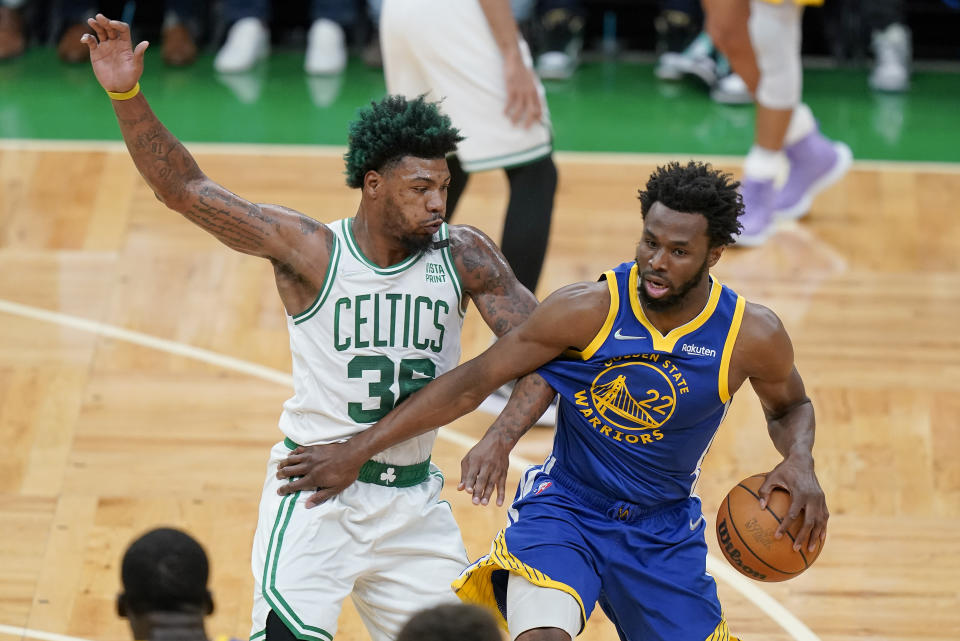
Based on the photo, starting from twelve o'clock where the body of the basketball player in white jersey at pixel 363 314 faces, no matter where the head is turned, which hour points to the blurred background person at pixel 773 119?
The blurred background person is roughly at 7 o'clock from the basketball player in white jersey.

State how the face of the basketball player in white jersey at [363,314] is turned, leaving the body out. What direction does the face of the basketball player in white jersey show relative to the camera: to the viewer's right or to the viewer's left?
to the viewer's right

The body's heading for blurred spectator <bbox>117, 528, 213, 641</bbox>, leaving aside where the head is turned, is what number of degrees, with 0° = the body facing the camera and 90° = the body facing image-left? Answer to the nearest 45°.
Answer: approximately 180°

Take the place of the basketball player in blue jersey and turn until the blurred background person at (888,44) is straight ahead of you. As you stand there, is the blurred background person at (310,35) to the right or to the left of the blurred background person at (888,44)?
left

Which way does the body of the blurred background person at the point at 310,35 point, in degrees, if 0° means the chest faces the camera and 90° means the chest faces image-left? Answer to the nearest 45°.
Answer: approximately 0°

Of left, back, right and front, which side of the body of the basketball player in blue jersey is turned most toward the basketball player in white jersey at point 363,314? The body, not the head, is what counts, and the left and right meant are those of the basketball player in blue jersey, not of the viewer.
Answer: right

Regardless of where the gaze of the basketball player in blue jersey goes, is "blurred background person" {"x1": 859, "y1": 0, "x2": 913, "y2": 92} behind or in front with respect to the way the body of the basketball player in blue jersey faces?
behind

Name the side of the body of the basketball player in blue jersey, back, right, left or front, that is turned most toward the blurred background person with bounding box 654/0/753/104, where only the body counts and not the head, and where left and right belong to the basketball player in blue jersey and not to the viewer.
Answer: back

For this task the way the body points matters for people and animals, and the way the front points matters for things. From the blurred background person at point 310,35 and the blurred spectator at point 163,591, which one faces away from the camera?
the blurred spectator

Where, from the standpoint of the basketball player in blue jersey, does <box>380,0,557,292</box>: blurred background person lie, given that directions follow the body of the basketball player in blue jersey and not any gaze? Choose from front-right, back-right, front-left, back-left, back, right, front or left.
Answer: back

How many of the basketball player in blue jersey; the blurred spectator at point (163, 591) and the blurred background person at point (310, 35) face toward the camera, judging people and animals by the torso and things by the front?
2

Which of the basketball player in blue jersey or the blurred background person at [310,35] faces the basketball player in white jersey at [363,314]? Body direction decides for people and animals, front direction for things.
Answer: the blurred background person
